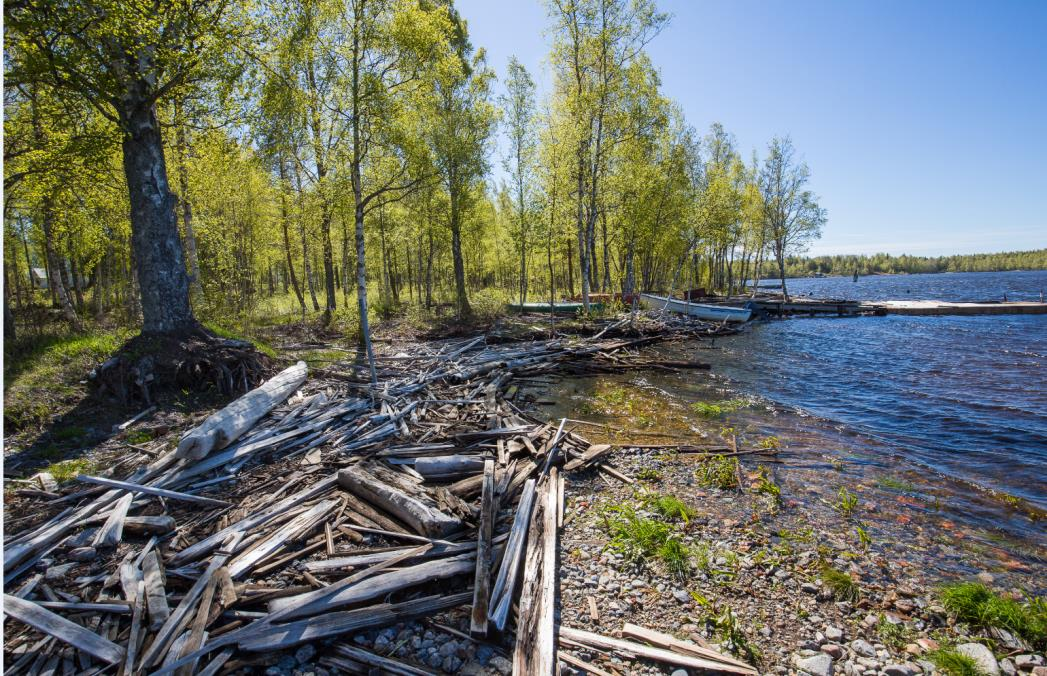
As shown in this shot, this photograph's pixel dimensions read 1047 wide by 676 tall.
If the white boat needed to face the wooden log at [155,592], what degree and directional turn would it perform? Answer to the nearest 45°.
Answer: approximately 90° to its left

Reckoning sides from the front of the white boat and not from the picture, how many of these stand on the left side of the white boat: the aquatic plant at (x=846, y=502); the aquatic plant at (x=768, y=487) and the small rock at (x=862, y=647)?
3

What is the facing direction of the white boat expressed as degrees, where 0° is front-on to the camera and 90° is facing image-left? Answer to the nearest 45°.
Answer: approximately 90°

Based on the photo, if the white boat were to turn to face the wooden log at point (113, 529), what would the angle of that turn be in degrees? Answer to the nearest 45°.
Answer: approximately 90° to its left

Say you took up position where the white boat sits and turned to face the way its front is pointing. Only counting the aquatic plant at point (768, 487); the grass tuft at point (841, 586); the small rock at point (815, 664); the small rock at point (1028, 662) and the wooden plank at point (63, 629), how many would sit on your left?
5

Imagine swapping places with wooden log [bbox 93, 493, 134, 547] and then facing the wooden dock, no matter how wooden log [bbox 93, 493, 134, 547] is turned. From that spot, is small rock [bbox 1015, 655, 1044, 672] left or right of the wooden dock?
right

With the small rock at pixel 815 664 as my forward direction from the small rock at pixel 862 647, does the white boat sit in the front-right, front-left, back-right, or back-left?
back-right

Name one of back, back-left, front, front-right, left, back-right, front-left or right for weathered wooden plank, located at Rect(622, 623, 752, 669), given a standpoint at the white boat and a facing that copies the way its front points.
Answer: left

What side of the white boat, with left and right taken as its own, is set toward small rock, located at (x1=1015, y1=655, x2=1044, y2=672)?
left

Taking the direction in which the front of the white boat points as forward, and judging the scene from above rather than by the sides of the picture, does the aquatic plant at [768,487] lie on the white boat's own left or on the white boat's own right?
on the white boat's own left

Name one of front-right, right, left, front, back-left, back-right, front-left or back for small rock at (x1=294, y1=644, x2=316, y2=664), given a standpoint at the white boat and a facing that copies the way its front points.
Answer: left

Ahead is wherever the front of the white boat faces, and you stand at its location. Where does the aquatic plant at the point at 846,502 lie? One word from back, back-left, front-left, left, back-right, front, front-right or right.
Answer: left

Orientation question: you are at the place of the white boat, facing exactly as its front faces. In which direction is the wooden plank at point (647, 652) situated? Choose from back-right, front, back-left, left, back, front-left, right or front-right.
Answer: left

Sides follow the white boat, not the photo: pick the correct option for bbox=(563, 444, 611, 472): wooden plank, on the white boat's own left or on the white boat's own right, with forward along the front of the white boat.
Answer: on the white boat's own left

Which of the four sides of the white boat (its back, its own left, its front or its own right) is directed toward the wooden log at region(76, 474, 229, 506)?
left

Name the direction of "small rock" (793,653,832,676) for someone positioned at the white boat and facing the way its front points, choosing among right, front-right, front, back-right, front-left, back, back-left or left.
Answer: left
